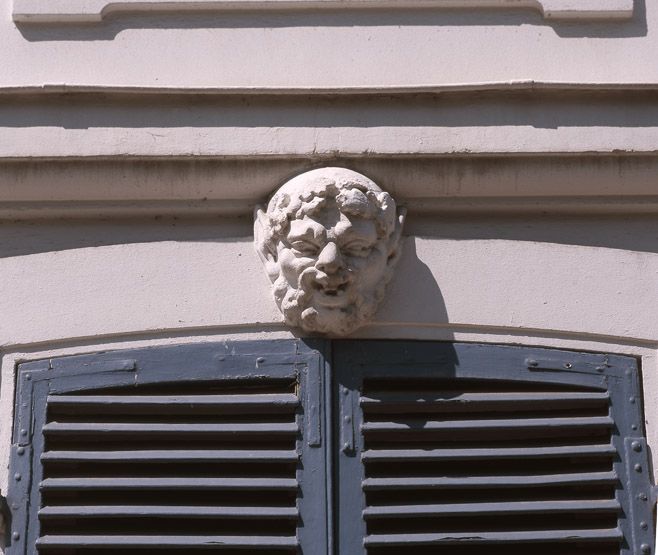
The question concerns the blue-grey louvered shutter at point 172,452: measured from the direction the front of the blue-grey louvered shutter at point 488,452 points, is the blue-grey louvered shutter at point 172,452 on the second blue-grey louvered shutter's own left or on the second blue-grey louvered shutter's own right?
on the second blue-grey louvered shutter's own right

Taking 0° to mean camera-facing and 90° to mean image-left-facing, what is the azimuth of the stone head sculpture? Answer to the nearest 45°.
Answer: approximately 0°

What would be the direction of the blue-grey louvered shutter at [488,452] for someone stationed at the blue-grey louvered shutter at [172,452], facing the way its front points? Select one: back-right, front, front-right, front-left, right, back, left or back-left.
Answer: left

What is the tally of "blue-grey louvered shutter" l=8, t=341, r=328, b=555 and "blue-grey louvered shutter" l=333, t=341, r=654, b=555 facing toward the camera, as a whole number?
2

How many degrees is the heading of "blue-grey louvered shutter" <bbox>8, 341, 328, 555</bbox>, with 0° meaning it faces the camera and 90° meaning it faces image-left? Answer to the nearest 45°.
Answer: approximately 0°
